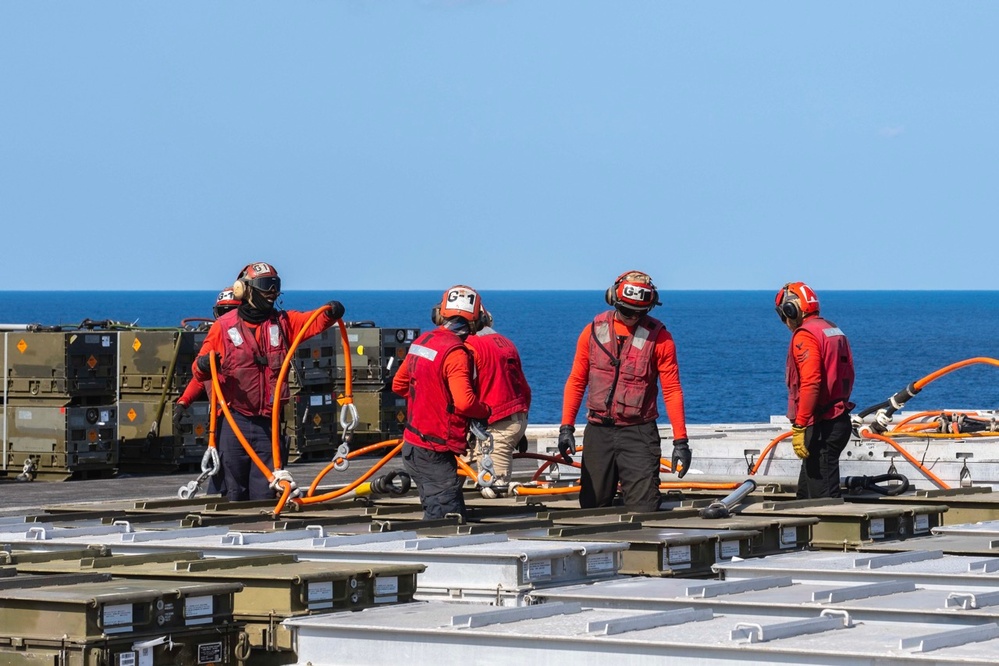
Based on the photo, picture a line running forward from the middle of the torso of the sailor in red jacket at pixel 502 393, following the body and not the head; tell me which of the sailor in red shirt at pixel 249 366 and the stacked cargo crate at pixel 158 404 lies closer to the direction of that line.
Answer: the stacked cargo crate

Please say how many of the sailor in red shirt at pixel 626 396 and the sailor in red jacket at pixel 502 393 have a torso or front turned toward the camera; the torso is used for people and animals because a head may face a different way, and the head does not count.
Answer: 1

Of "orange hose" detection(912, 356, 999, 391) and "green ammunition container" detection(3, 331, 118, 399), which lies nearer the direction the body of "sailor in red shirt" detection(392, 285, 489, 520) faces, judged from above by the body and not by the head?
the orange hose

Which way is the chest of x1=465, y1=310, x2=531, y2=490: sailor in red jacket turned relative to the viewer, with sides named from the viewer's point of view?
facing away from the viewer and to the left of the viewer

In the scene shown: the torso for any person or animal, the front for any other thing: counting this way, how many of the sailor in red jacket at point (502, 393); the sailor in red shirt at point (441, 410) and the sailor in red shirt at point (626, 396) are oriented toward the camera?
1

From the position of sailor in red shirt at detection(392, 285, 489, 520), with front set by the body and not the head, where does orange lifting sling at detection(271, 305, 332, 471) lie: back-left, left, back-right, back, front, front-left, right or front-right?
left

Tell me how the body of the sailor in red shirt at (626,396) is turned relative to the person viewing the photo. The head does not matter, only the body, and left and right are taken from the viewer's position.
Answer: facing the viewer

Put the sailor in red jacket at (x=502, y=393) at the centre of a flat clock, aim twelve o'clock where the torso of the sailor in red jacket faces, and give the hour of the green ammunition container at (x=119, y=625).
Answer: The green ammunition container is roughly at 8 o'clock from the sailor in red jacket.

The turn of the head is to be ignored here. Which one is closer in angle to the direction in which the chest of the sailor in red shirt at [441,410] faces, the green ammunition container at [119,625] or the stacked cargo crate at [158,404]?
the stacked cargo crate

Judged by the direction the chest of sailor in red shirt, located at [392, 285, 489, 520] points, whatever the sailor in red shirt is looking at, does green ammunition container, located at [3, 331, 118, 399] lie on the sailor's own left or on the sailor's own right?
on the sailor's own left

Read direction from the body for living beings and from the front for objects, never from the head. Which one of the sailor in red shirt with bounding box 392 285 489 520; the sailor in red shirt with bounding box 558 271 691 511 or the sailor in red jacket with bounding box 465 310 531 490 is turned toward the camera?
the sailor in red shirt with bounding box 558 271 691 511

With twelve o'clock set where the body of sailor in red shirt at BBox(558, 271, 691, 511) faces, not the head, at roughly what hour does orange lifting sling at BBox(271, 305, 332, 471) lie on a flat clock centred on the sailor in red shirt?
The orange lifting sling is roughly at 3 o'clock from the sailor in red shirt.

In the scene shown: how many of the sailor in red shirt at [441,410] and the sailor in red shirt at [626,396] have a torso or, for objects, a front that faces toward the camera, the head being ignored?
1

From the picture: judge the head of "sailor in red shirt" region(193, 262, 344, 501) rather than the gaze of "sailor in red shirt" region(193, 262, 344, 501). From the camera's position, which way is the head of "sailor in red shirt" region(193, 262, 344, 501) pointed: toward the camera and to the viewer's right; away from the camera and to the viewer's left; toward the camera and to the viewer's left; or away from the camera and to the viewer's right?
toward the camera and to the viewer's right
